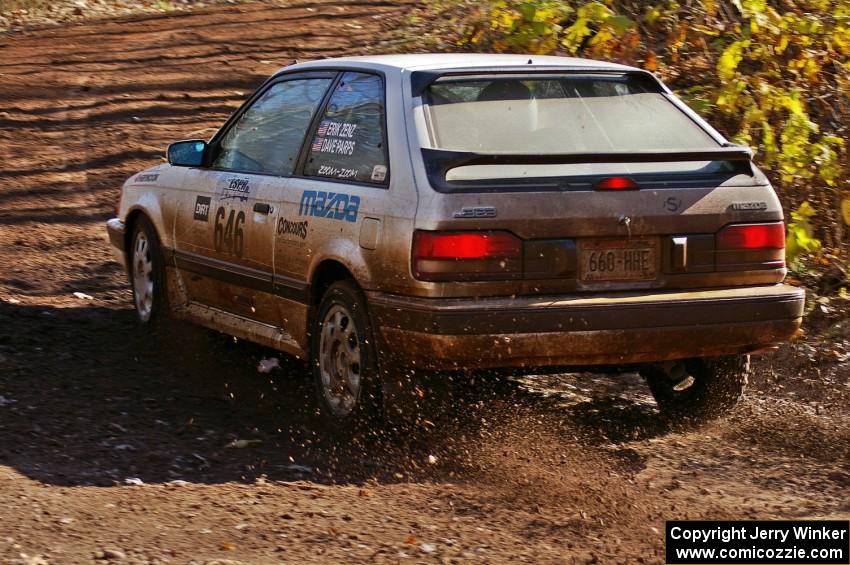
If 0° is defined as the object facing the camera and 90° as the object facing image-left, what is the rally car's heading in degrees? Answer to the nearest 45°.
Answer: approximately 135°
